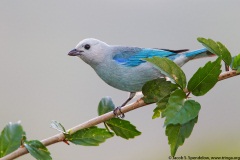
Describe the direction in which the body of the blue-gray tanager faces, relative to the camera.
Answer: to the viewer's left
